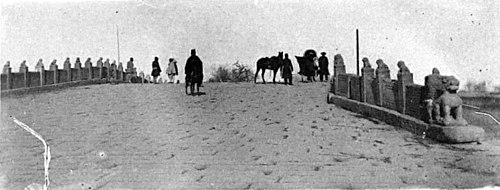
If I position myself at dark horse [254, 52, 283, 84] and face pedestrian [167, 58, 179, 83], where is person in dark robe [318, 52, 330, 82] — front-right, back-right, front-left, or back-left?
back-right
